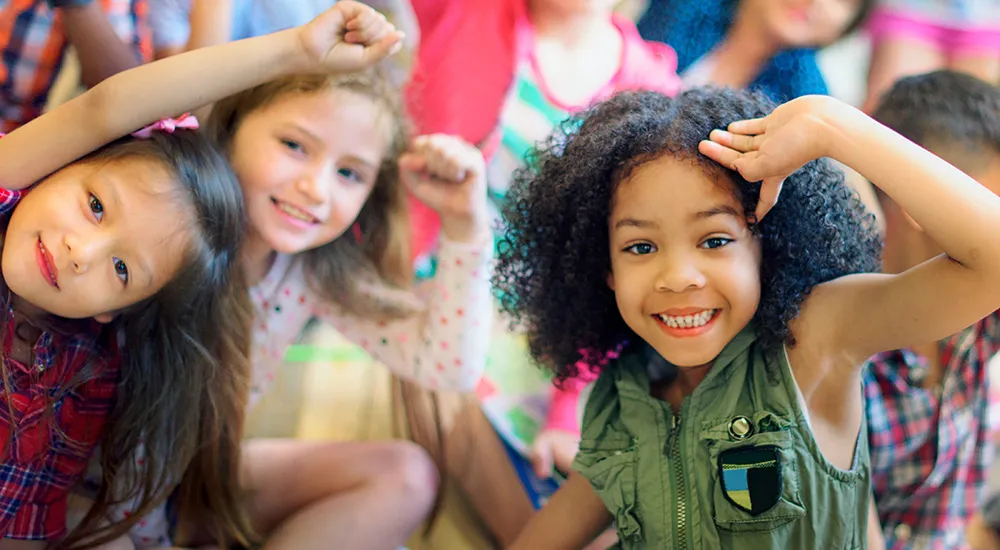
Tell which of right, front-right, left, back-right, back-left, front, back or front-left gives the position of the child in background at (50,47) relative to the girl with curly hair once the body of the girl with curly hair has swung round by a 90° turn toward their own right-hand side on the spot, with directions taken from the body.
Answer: front

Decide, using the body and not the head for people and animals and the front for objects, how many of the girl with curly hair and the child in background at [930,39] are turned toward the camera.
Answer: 2

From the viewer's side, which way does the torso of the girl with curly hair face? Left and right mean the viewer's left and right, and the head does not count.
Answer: facing the viewer

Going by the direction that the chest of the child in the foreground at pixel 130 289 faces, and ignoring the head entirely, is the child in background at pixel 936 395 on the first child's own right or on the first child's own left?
on the first child's own left

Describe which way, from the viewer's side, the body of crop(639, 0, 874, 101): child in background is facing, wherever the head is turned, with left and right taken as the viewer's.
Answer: facing the viewer and to the left of the viewer

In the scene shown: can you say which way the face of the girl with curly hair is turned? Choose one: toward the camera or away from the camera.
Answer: toward the camera

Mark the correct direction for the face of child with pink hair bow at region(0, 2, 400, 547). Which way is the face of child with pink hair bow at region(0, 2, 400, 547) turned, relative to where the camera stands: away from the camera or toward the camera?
toward the camera
